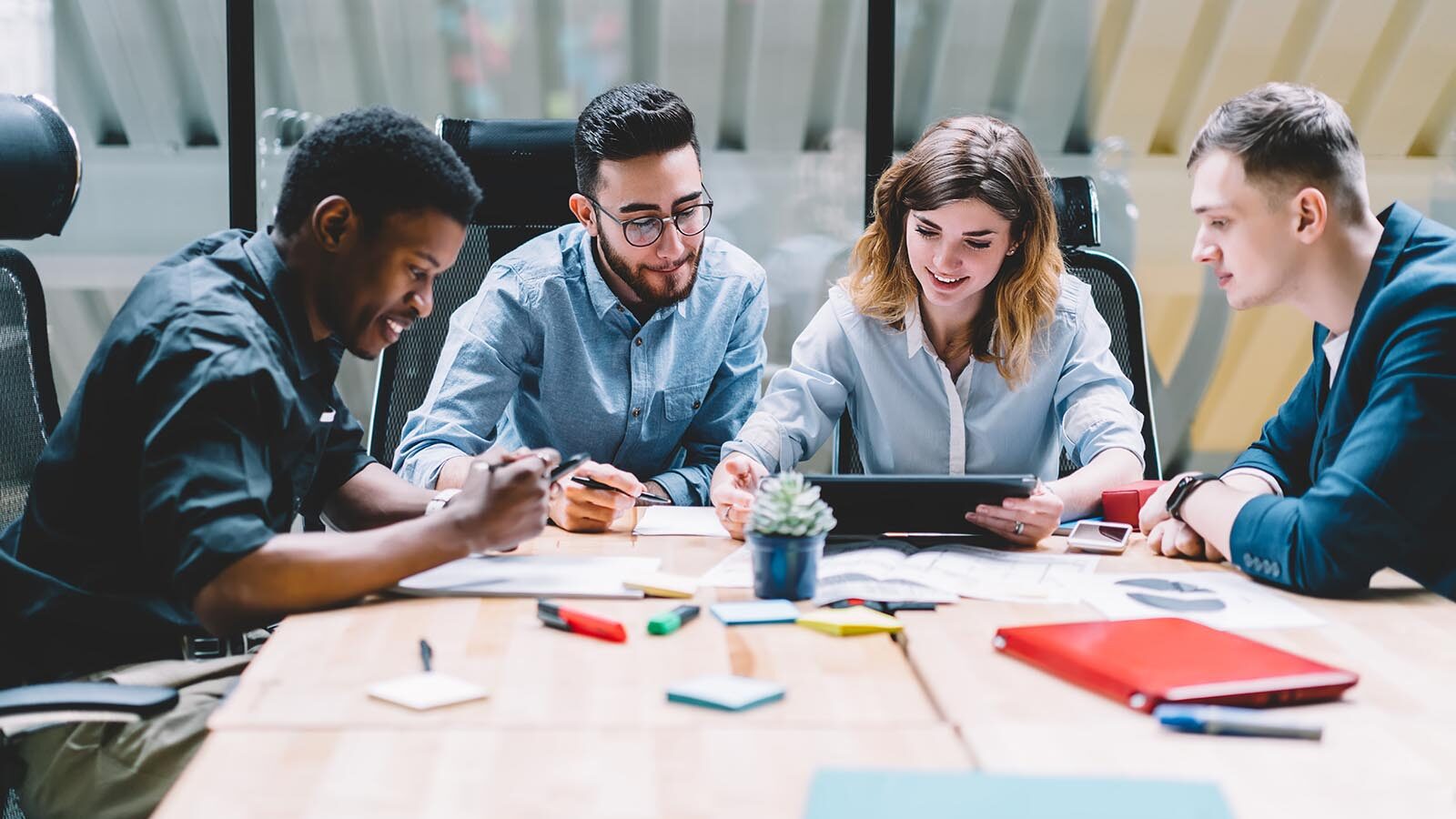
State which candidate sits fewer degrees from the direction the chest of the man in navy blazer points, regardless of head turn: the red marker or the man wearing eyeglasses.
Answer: the man wearing eyeglasses

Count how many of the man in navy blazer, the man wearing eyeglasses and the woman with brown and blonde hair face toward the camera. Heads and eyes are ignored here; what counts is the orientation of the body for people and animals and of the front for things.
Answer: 2

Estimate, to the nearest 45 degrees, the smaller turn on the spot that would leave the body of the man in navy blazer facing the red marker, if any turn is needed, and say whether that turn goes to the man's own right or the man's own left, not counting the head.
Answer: approximately 45° to the man's own left

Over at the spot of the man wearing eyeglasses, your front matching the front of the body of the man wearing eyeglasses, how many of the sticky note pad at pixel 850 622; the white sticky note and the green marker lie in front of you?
3

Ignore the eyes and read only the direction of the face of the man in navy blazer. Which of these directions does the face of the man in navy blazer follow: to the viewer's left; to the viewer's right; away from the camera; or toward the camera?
to the viewer's left

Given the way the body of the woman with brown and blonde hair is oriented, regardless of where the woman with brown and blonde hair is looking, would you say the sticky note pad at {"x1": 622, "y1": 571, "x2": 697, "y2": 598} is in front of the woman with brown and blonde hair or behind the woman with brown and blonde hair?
in front

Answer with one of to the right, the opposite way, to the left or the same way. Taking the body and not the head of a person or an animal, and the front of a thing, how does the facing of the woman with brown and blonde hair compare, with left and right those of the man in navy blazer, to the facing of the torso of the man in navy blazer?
to the left

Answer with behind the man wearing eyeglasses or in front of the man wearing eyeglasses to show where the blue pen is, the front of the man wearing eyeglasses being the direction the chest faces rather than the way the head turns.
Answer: in front

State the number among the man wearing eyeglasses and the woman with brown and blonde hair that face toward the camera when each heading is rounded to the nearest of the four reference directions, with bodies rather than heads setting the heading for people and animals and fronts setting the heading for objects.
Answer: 2

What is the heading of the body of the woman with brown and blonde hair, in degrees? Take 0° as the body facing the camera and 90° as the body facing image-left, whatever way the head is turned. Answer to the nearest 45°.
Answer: approximately 0°

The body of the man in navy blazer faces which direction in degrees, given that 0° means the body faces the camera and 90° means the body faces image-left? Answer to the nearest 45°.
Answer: approximately 90°
